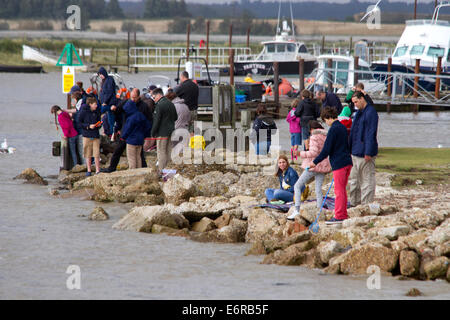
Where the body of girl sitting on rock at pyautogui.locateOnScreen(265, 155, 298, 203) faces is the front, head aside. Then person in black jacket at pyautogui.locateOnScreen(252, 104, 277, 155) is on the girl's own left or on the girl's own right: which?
on the girl's own right

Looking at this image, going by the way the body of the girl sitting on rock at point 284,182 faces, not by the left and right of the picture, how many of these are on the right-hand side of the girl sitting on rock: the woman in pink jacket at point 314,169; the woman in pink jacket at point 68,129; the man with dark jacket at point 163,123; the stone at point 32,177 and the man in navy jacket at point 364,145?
3

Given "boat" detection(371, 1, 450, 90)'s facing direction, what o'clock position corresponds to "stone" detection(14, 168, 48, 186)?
The stone is roughly at 11 o'clock from the boat.

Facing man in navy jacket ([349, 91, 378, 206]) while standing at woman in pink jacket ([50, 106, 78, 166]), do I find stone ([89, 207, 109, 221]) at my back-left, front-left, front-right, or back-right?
front-right

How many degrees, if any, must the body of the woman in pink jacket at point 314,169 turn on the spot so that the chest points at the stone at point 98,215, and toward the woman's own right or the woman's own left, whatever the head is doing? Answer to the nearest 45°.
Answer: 0° — they already face it

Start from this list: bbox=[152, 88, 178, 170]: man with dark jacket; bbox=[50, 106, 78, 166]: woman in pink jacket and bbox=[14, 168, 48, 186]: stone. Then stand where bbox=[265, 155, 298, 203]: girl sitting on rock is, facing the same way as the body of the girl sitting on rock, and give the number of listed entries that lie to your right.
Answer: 3

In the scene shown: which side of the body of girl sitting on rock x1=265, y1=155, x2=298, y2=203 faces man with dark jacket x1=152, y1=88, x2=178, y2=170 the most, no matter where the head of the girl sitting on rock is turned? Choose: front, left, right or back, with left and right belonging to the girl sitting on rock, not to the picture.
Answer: right

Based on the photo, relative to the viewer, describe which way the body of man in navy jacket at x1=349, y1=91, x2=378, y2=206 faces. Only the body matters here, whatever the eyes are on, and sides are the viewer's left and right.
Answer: facing the viewer and to the left of the viewer

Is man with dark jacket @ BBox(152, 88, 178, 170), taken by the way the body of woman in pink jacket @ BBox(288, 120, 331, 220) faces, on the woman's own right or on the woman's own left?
on the woman's own right

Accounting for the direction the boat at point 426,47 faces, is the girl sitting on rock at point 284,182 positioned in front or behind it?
in front

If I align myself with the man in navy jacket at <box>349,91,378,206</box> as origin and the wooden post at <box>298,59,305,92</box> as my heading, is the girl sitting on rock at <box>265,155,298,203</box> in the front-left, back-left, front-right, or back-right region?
front-left
